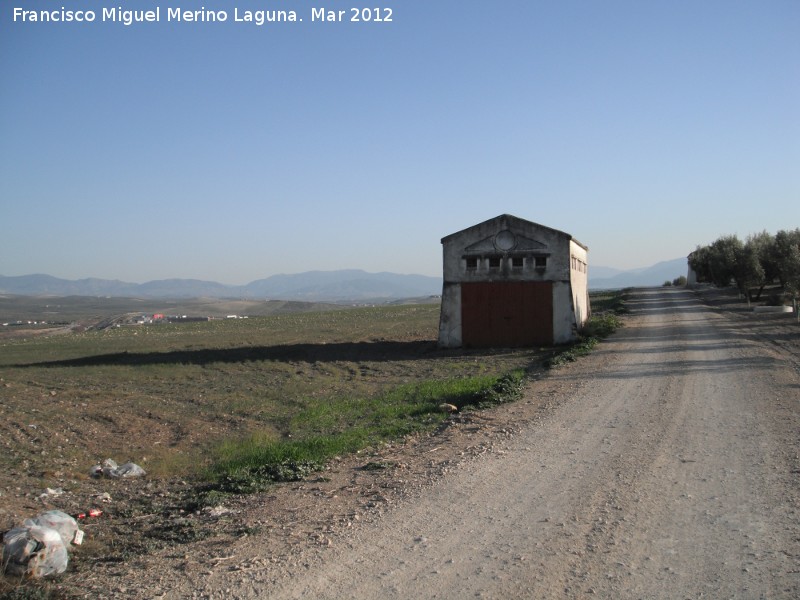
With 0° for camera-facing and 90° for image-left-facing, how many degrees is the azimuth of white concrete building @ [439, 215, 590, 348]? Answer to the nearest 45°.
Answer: approximately 0°

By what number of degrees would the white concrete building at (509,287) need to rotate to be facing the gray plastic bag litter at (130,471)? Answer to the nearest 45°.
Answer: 0° — it already faces it
